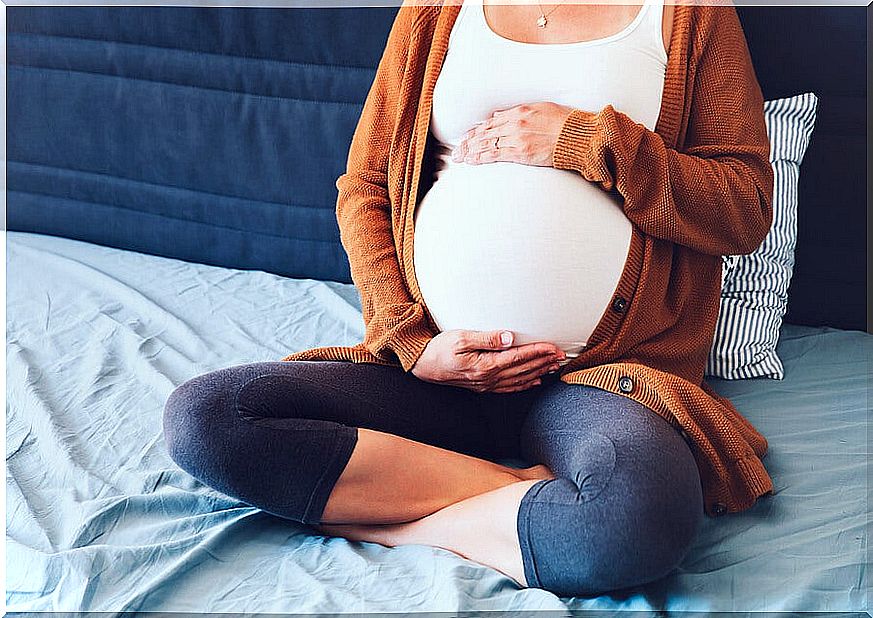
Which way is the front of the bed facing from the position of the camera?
facing the viewer and to the left of the viewer
